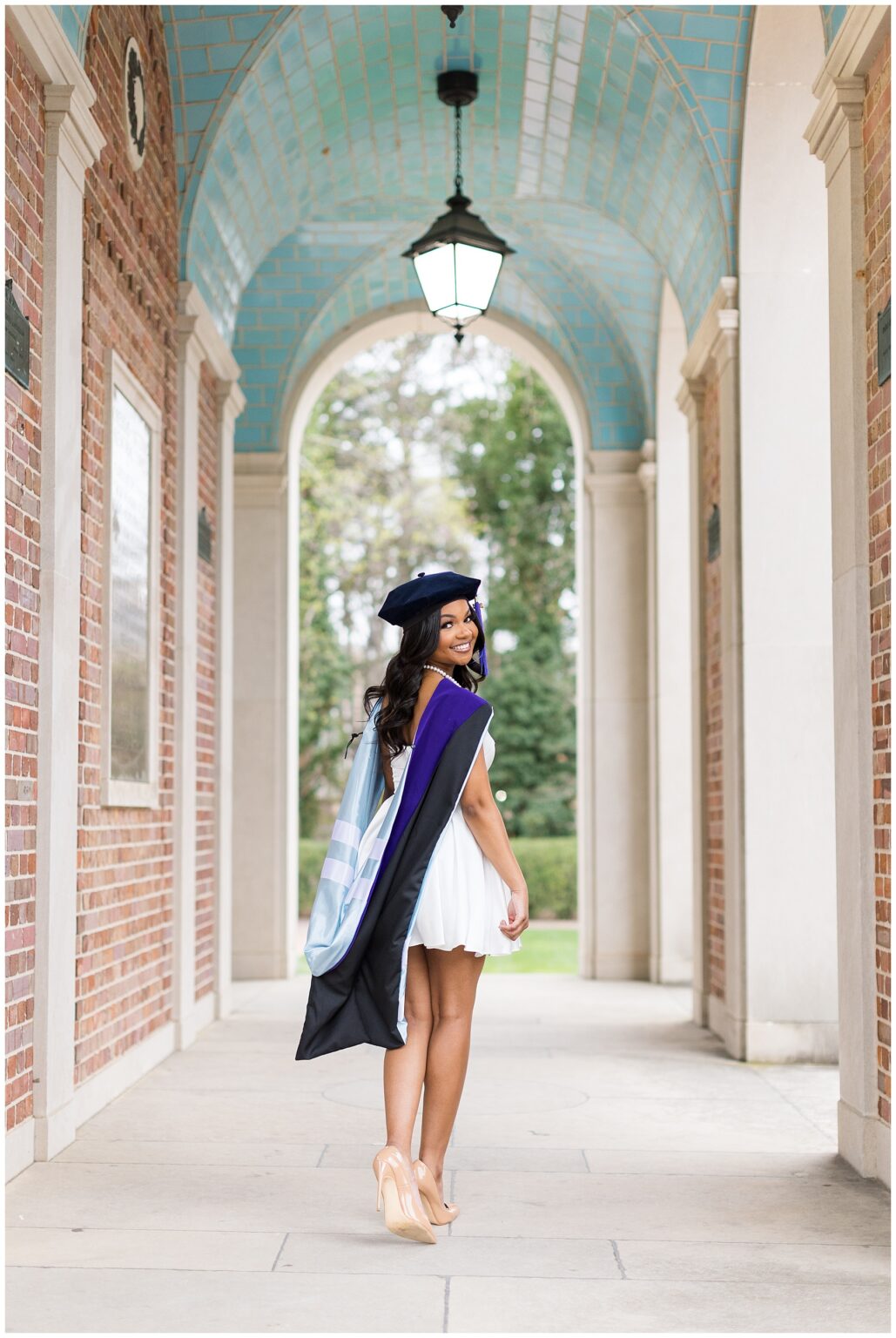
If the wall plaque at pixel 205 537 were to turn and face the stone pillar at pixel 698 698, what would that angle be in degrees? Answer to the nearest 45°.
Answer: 0° — it already faces it

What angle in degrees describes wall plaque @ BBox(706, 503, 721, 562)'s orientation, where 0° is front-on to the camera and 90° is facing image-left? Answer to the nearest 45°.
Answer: approximately 90°

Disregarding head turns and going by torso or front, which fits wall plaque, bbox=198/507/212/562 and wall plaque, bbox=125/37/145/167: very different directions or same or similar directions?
same or similar directions

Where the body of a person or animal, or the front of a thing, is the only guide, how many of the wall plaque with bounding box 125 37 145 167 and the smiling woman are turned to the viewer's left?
0

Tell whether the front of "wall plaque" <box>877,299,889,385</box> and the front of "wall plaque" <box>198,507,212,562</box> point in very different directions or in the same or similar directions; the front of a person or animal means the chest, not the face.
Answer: very different directions

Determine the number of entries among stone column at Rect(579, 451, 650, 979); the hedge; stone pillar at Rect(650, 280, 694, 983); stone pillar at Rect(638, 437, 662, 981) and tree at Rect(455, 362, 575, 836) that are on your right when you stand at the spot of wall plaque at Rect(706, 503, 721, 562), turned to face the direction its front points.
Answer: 5

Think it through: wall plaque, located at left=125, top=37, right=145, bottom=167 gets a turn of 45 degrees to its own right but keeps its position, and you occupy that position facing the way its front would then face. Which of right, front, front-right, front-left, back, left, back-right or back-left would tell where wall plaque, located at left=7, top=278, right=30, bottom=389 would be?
front-right

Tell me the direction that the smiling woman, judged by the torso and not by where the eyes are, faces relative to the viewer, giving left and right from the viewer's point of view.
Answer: facing away from the viewer and to the right of the viewer

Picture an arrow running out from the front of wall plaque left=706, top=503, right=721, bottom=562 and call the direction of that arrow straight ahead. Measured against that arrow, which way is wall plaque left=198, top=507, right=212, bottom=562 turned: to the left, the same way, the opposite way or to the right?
the opposite way

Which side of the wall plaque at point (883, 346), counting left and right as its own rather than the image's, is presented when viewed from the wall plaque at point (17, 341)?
front

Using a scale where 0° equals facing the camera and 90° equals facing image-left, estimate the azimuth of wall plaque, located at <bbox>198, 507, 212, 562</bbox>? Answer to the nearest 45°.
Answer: approximately 270°

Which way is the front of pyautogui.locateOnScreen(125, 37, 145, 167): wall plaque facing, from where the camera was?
facing to the right of the viewer

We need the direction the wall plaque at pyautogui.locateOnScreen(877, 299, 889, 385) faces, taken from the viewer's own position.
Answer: facing to the left of the viewer

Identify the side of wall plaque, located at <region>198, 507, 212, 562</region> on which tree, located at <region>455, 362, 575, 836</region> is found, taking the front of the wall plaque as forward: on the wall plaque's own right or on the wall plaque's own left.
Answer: on the wall plaque's own left

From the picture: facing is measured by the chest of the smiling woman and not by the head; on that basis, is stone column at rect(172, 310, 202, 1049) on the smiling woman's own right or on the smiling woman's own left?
on the smiling woman's own left

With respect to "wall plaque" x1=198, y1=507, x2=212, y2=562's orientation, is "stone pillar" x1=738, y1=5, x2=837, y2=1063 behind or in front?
in front

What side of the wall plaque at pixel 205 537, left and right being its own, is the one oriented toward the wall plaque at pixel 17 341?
right
